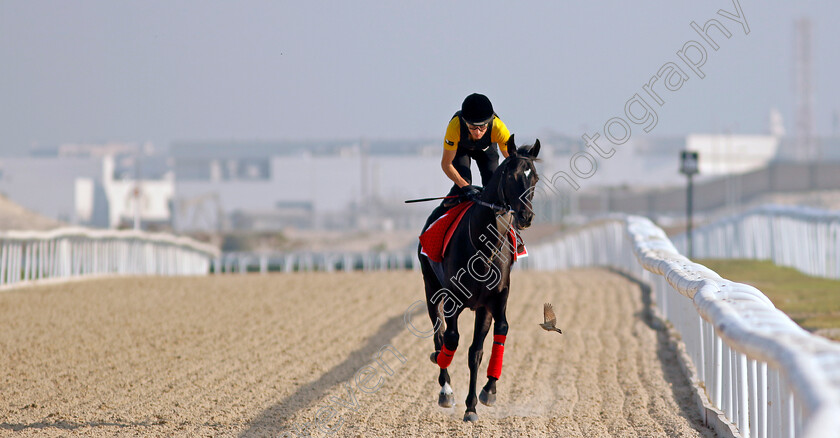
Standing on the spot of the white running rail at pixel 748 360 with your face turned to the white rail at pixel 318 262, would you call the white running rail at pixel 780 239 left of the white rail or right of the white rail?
right

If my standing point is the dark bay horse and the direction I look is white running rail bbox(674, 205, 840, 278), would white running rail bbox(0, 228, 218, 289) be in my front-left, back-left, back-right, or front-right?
front-left

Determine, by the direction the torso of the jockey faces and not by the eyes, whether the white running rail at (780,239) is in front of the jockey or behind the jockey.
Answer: behind

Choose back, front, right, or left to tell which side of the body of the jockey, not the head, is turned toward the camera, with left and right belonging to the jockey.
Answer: front

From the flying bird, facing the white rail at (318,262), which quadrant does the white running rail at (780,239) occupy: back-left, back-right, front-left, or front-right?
front-right

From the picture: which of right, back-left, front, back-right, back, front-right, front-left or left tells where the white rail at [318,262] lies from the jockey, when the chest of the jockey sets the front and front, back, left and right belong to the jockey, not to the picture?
back

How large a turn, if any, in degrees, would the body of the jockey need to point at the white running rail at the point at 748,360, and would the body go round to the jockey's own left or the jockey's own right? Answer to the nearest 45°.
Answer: approximately 45° to the jockey's own left

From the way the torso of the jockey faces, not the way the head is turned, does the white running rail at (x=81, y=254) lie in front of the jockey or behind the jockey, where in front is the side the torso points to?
behind
